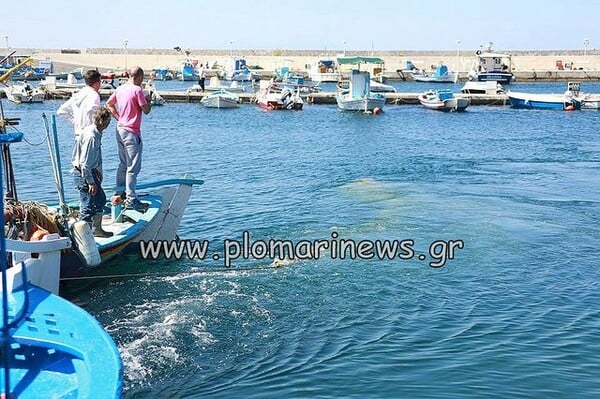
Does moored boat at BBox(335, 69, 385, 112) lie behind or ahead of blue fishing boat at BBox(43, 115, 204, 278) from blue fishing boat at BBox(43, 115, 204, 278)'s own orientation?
ahead

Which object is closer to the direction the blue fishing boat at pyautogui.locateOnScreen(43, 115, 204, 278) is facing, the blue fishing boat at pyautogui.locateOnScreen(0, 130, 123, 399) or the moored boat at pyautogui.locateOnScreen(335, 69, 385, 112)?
the moored boat

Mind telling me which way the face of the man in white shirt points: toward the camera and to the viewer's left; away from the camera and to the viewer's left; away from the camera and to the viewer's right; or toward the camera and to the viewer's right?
away from the camera and to the viewer's right

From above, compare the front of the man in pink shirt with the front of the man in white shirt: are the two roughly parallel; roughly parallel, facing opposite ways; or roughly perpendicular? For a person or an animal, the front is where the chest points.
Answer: roughly parallel

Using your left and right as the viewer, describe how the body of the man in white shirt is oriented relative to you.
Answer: facing away from the viewer and to the right of the viewer

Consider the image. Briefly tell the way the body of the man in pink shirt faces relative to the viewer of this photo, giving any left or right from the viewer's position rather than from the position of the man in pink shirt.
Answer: facing away from the viewer and to the right of the viewer

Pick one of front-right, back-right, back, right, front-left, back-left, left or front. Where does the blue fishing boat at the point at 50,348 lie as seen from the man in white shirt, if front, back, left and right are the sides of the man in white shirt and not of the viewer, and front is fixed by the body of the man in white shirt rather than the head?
back-right

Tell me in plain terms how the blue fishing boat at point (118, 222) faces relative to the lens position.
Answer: facing away from the viewer and to the right of the viewer

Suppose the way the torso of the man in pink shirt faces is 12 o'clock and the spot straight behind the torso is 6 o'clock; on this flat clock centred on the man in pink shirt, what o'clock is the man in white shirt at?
The man in white shirt is roughly at 6 o'clock from the man in pink shirt.
